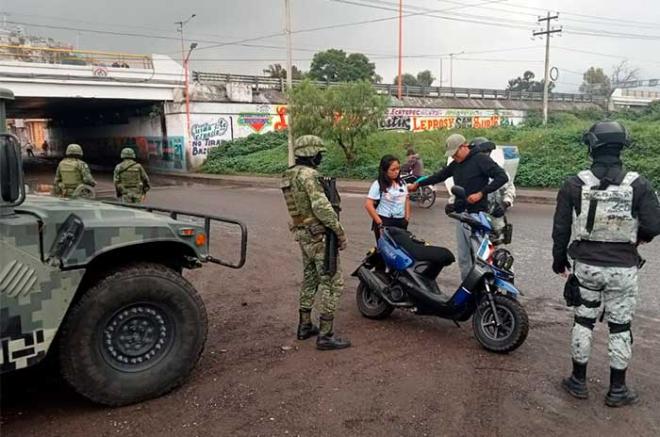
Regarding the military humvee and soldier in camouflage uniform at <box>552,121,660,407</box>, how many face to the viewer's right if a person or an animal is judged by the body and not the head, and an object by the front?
1

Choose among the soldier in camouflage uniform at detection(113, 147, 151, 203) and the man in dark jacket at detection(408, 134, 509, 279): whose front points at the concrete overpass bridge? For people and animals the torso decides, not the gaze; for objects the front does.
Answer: the soldier in camouflage uniform

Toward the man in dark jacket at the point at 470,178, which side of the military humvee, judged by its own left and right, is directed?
front

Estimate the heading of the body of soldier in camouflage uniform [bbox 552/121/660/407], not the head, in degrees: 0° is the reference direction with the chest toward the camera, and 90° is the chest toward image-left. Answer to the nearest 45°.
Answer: approximately 180°

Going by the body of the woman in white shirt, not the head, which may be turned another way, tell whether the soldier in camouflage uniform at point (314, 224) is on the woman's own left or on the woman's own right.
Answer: on the woman's own right

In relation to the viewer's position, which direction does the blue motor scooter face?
facing the viewer and to the right of the viewer

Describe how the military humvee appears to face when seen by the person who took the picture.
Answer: facing to the right of the viewer

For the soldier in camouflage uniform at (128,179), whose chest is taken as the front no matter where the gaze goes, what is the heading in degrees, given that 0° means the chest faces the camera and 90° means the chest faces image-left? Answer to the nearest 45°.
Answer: approximately 180°

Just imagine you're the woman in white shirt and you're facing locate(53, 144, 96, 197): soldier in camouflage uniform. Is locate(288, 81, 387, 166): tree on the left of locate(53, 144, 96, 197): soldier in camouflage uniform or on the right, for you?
right

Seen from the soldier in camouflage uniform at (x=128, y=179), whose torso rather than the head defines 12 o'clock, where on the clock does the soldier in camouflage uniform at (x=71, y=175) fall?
the soldier in camouflage uniform at (x=71, y=175) is roughly at 8 o'clock from the soldier in camouflage uniform at (x=128, y=179).

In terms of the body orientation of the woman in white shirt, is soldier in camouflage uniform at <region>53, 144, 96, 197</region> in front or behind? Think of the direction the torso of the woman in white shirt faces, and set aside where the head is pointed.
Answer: behind

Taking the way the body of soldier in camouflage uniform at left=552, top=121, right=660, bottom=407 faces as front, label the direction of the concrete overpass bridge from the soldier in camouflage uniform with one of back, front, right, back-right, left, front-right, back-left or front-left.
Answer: front-left

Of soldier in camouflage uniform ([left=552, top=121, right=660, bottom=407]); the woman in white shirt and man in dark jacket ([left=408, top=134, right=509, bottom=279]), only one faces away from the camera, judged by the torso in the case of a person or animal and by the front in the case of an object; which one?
the soldier in camouflage uniform
